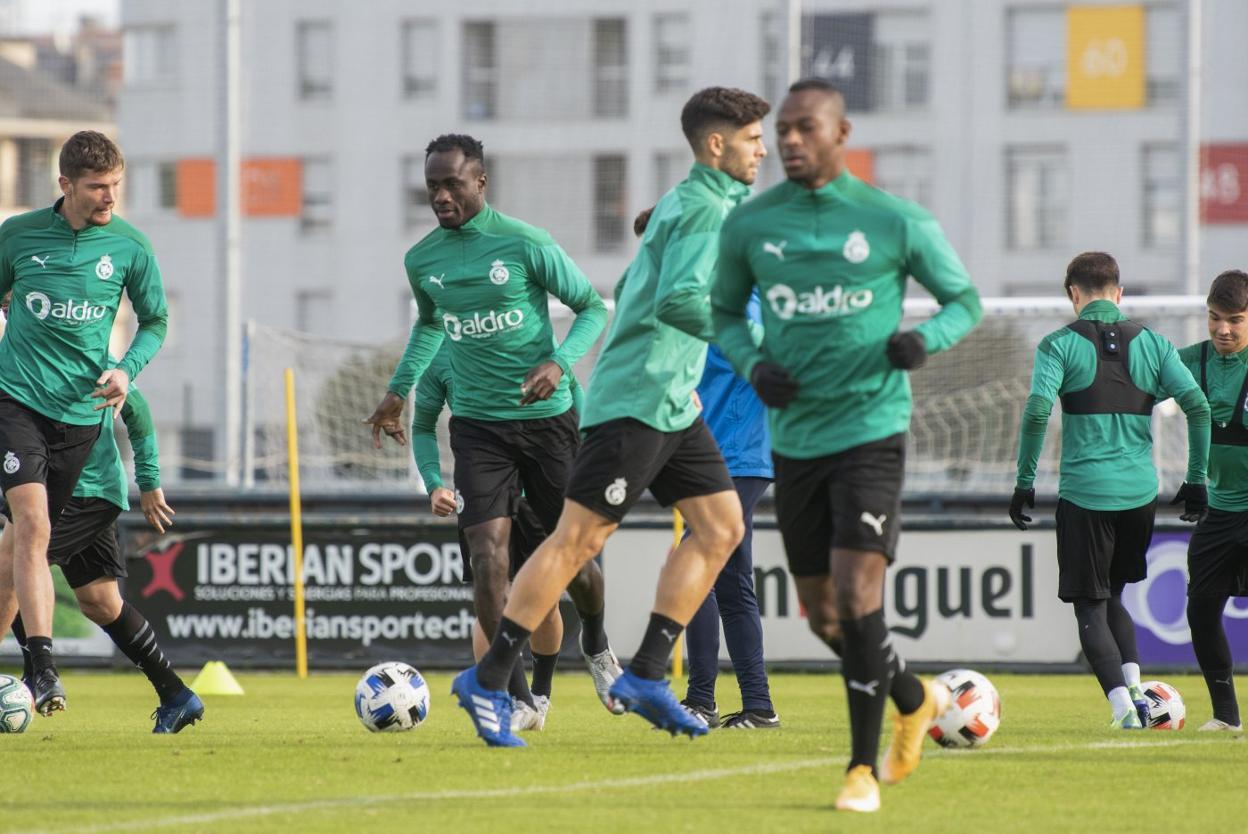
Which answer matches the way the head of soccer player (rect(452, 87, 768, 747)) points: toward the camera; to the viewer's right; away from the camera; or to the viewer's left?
to the viewer's right

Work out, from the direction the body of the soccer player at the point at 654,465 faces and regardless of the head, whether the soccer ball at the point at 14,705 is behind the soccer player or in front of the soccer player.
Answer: behind

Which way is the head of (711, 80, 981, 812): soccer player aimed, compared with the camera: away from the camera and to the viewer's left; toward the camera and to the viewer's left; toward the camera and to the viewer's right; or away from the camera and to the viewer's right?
toward the camera and to the viewer's left

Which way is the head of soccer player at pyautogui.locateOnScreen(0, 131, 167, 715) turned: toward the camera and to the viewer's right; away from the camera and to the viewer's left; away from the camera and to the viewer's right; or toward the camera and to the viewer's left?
toward the camera and to the viewer's right

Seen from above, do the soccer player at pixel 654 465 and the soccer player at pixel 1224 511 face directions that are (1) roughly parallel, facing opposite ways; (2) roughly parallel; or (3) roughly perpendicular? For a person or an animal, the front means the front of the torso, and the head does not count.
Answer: roughly perpendicular

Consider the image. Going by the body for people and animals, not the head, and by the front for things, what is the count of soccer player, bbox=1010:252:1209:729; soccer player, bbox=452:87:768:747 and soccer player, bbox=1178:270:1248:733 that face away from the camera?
1

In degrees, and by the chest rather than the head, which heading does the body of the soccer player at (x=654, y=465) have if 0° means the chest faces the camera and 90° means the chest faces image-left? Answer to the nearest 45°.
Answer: approximately 270°

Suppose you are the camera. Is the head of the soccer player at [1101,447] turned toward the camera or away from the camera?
away from the camera

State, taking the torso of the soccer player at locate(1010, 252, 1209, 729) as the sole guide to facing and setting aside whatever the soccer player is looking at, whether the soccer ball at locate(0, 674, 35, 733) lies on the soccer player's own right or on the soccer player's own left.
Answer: on the soccer player's own left

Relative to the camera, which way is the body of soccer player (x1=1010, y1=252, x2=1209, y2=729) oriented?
away from the camera
